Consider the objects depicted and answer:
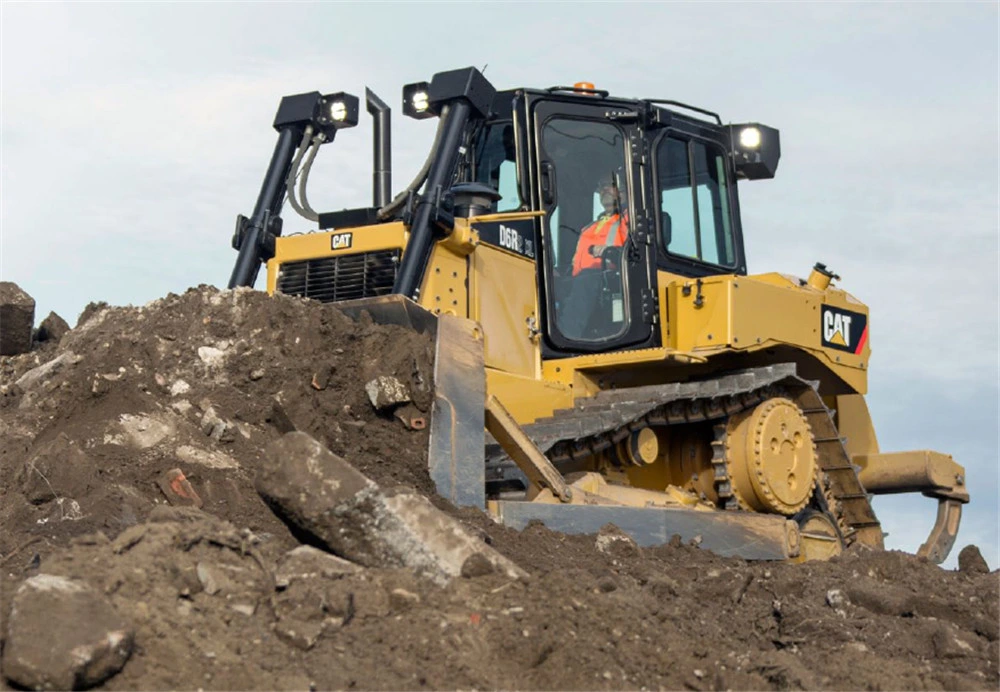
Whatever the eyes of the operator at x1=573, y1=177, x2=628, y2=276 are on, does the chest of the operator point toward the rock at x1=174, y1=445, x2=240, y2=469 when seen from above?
yes

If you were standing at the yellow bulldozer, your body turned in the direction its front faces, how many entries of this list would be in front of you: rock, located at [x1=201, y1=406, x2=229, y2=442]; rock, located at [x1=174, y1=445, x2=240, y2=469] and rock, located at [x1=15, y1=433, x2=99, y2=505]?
3

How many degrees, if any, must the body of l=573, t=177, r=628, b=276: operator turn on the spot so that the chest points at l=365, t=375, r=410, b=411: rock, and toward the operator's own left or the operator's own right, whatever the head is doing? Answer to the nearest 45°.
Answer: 0° — they already face it

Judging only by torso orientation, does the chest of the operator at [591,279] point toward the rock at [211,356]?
yes

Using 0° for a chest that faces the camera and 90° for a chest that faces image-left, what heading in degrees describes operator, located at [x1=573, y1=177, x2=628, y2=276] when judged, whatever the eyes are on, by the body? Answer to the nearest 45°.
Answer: approximately 45°

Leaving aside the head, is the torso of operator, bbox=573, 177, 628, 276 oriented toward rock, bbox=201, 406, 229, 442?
yes
